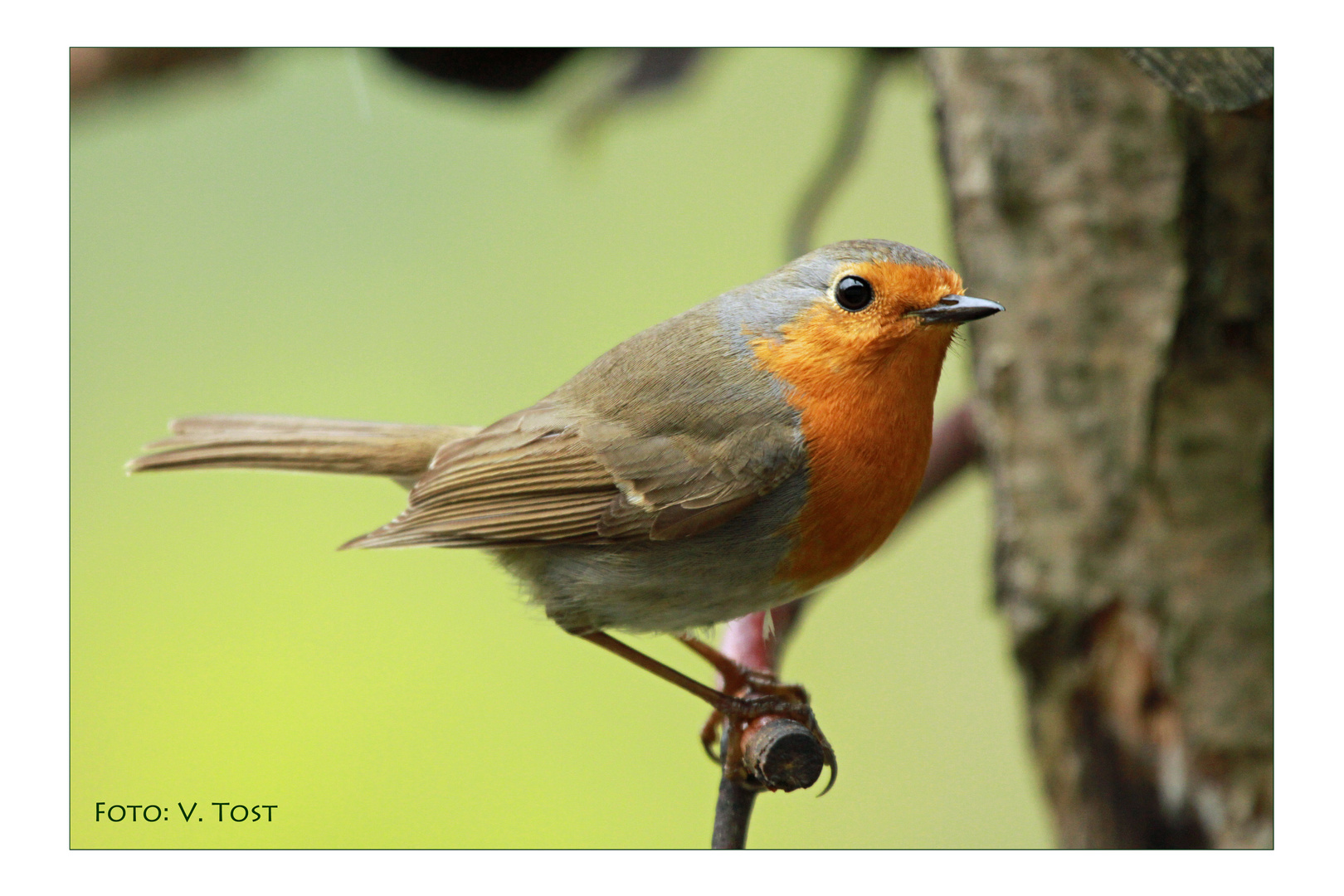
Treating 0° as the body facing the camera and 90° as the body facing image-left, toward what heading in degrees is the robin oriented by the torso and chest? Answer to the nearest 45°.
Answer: approximately 270°

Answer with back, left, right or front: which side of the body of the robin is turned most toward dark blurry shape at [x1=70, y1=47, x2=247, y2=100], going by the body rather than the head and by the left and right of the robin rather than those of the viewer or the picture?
back

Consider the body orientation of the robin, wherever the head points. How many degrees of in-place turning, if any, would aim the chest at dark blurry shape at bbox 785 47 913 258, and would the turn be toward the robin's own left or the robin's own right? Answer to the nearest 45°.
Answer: approximately 45° to the robin's own left

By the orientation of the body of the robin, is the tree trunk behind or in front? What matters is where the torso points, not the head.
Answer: in front

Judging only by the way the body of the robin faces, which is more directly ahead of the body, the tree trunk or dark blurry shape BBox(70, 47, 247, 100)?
the tree trunk

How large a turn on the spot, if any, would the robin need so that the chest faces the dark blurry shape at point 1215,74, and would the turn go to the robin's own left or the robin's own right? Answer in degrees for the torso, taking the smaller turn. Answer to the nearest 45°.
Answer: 0° — it already faces it
